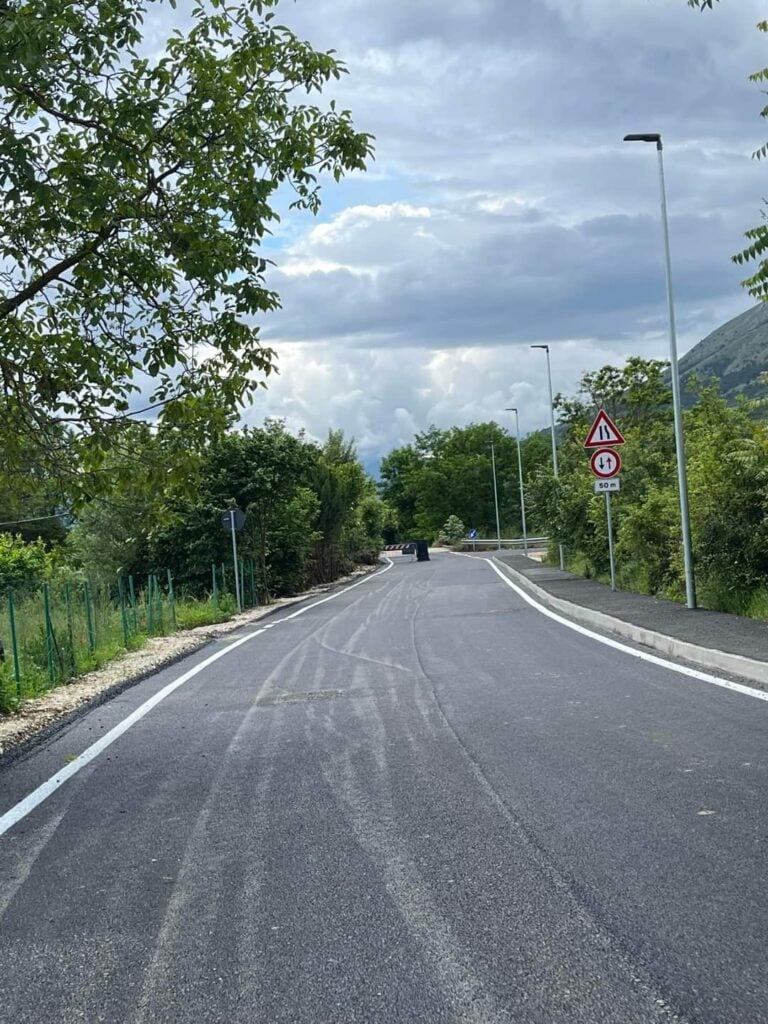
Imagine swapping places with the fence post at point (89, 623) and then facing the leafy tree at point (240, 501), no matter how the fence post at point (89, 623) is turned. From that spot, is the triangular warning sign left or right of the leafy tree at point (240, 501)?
right

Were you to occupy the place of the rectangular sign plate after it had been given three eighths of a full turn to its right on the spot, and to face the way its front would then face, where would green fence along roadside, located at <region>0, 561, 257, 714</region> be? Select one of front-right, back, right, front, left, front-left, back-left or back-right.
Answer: left

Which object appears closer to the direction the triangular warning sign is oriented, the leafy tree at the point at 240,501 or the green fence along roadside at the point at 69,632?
the green fence along roadside

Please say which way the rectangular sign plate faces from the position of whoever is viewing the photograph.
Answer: facing the viewer

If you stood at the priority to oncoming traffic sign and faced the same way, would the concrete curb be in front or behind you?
in front

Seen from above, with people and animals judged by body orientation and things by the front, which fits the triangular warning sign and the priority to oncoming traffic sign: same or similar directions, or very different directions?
same or similar directions

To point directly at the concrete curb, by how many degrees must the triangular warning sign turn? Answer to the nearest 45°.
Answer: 0° — it already faces it

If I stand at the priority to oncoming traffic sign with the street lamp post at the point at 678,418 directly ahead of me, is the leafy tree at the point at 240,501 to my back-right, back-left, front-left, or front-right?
back-right

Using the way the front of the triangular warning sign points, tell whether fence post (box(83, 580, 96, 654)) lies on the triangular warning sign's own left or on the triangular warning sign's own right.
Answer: on the triangular warning sign's own right

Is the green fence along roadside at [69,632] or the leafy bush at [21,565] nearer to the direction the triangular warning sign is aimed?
the green fence along roadside

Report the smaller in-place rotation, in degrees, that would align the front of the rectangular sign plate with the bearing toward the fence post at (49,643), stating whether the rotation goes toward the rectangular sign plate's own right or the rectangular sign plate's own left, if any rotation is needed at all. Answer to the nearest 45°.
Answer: approximately 45° to the rectangular sign plate's own right

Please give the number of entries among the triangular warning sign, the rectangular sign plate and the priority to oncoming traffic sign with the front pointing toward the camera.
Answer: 3

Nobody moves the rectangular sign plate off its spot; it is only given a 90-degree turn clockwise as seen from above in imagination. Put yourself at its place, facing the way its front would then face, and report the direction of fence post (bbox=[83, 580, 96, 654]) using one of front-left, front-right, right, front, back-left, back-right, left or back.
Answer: front-left
